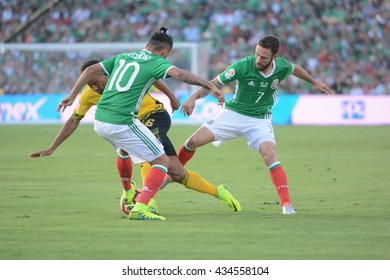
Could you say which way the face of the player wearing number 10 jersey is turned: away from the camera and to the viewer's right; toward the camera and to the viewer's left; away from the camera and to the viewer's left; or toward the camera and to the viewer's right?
away from the camera and to the viewer's right

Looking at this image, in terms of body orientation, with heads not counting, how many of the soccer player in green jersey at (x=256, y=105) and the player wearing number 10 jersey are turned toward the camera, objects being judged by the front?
1

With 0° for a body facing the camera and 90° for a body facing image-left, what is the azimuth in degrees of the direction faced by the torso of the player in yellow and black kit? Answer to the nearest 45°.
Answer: approximately 45°

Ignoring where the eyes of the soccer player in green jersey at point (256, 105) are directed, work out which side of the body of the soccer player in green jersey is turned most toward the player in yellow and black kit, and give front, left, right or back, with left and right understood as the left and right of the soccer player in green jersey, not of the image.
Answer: right

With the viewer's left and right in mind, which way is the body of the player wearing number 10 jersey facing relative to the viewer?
facing away from the viewer and to the right of the viewer

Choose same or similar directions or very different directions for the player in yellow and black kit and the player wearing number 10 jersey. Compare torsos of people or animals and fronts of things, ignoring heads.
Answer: very different directions

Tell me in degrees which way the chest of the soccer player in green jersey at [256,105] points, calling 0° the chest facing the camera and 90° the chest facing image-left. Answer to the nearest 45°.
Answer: approximately 0°

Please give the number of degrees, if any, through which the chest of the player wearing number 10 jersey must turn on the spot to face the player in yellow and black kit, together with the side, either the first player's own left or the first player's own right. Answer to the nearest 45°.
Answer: approximately 45° to the first player's own left
